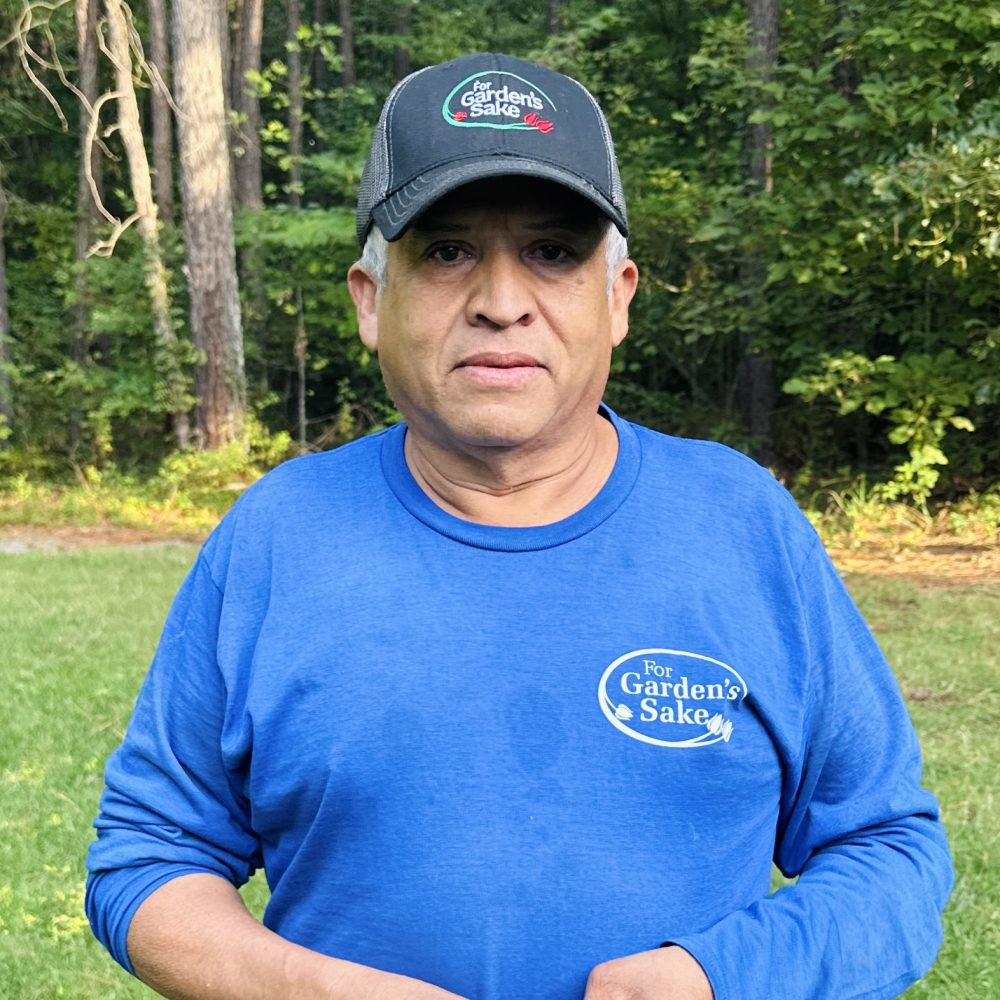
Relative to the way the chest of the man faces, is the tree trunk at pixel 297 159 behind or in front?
behind

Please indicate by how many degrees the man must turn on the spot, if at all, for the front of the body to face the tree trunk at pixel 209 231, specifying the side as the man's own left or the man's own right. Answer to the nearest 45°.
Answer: approximately 180°

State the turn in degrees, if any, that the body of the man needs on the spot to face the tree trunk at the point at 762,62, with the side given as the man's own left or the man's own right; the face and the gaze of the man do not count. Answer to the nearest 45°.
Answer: approximately 180°

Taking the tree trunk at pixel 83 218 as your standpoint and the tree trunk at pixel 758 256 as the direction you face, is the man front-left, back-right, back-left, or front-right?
front-right

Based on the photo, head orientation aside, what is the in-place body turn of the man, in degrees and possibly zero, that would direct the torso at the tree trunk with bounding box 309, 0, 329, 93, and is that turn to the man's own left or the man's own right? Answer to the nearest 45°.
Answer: approximately 180°

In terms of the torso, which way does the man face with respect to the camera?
toward the camera

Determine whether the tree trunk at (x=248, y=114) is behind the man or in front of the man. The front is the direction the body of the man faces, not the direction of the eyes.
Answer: behind

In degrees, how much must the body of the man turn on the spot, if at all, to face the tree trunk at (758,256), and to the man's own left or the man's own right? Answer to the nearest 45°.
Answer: approximately 180°

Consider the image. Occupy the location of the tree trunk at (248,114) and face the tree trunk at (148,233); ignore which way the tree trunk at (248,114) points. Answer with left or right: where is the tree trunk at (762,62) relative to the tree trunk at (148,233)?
left

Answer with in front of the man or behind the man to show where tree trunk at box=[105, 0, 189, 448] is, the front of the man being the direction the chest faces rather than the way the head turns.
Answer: behind

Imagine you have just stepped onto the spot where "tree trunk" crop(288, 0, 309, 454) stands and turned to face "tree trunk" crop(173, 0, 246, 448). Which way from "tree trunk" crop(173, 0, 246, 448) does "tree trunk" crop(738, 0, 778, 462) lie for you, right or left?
left

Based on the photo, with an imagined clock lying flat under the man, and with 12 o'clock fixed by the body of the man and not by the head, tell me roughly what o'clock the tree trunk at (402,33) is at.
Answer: The tree trunk is roughly at 6 o'clock from the man.
